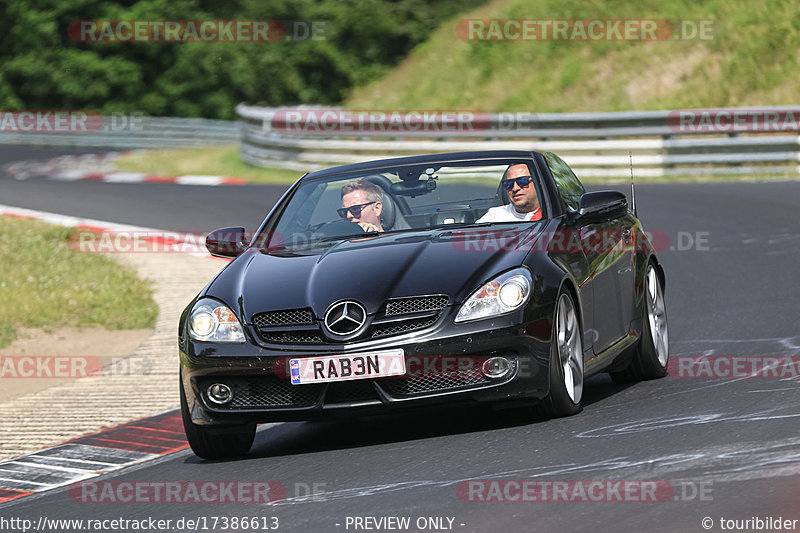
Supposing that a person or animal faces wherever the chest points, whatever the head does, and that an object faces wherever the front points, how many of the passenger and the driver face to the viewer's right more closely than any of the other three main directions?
0

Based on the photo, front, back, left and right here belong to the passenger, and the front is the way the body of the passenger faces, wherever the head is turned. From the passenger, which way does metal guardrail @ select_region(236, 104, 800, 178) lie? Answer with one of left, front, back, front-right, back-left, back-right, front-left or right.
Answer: back

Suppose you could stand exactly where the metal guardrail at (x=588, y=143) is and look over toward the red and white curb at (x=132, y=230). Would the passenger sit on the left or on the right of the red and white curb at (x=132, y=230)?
left

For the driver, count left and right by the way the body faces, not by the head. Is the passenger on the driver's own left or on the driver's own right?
on the driver's own left

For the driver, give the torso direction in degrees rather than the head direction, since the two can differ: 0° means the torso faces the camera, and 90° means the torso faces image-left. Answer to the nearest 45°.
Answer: approximately 45°

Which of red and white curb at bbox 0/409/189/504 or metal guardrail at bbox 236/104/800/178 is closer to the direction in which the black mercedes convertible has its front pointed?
the red and white curb

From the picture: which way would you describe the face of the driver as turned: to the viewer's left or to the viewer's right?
to the viewer's left

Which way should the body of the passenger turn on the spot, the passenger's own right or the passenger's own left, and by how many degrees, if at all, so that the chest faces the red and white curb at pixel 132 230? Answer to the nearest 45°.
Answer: approximately 135° to the passenger's own right

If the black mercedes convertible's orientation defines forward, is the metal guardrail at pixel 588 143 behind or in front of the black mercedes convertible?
behind

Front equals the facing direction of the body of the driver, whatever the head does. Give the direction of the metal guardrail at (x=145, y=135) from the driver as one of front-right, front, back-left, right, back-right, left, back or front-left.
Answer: back-right

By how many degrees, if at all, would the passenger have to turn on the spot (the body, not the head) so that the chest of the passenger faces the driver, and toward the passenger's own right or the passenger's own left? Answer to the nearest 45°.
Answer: approximately 90° to the passenger's own right
